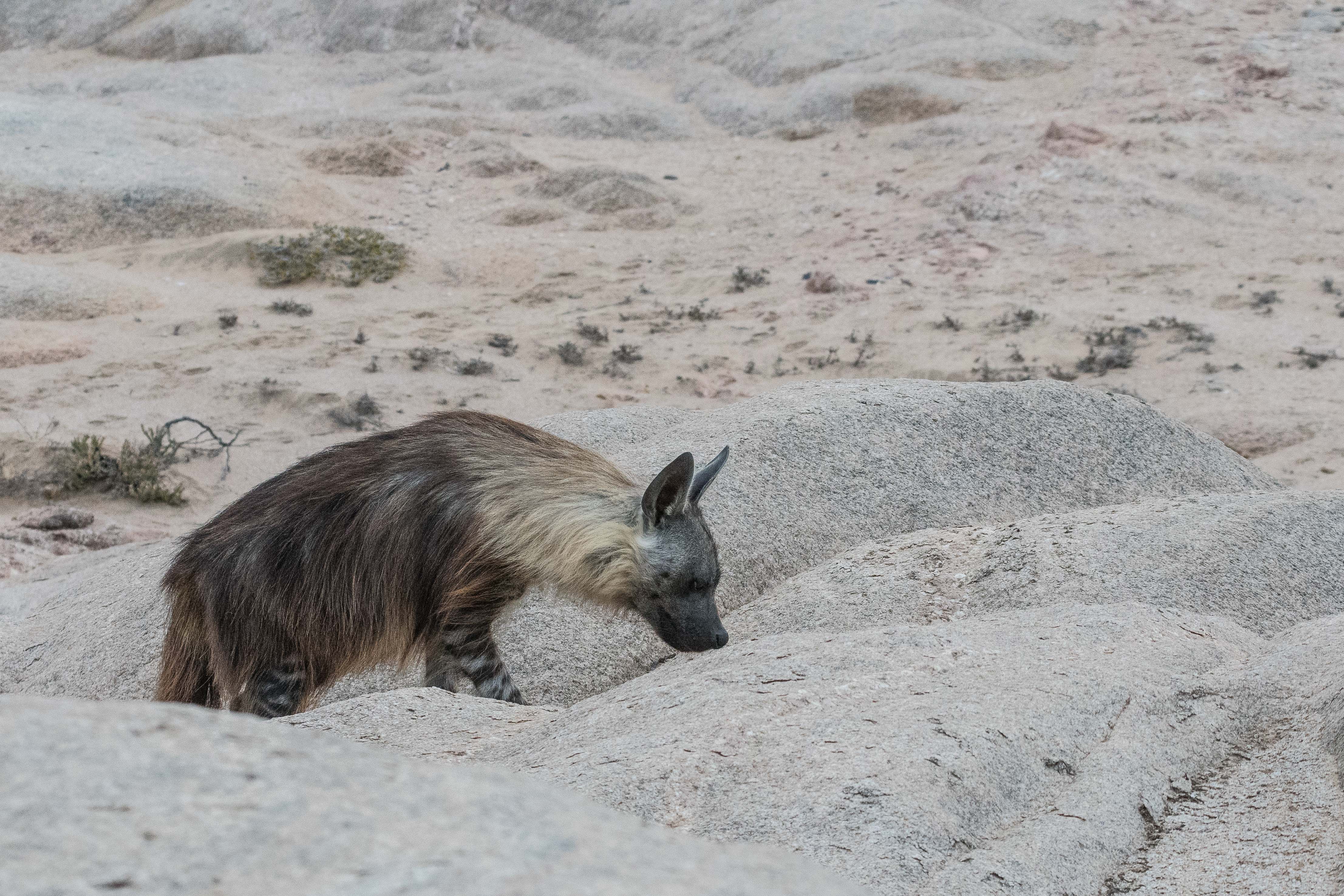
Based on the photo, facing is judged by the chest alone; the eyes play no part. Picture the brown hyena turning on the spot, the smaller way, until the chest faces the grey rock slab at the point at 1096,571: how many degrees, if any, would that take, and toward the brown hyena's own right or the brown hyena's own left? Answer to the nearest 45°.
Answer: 0° — it already faces it

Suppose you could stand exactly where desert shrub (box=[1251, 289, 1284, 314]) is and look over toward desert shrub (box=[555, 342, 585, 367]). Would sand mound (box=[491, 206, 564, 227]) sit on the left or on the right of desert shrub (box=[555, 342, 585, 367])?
right

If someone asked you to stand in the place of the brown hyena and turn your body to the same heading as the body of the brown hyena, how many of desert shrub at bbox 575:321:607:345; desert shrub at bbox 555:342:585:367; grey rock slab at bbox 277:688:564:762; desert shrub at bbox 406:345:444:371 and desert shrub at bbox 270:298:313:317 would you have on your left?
4

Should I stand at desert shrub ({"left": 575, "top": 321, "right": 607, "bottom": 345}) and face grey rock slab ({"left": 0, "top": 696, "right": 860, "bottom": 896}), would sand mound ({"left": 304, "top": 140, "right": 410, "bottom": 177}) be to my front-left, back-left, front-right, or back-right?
back-right

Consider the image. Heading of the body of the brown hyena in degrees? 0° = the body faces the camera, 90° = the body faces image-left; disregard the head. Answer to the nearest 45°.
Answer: approximately 270°

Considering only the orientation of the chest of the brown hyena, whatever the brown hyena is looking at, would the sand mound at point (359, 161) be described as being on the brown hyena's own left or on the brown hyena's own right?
on the brown hyena's own left

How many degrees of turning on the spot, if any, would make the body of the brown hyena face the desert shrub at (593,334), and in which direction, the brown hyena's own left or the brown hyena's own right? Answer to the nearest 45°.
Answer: approximately 90° to the brown hyena's own left

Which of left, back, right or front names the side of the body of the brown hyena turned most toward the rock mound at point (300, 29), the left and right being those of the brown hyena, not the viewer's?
left

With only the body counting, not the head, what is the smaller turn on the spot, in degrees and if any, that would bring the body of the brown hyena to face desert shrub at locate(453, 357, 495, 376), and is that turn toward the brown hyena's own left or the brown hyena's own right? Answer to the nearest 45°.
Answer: approximately 90° to the brown hyena's own left

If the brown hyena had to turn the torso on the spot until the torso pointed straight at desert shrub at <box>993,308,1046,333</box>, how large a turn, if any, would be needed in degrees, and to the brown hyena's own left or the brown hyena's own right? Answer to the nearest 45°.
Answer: approximately 45° to the brown hyena's own left

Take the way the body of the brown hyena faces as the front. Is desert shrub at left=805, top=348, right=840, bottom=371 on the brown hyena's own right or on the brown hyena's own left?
on the brown hyena's own left
